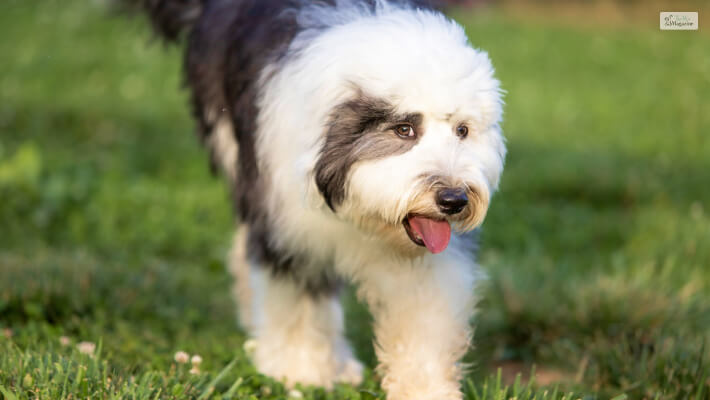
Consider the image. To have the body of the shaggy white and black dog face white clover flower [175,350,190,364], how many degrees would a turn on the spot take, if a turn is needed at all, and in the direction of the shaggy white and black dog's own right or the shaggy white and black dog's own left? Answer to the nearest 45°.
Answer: approximately 135° to the shaggy white and black dog's own right

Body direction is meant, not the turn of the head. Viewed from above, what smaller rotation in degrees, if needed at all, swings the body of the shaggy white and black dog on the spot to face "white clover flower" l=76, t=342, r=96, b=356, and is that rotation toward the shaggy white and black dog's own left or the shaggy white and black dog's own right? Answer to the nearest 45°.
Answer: approximately 135° to the shaggy white and black dog's own right

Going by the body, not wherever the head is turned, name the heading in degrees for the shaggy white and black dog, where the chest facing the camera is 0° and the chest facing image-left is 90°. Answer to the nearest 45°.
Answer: approximately 315°
